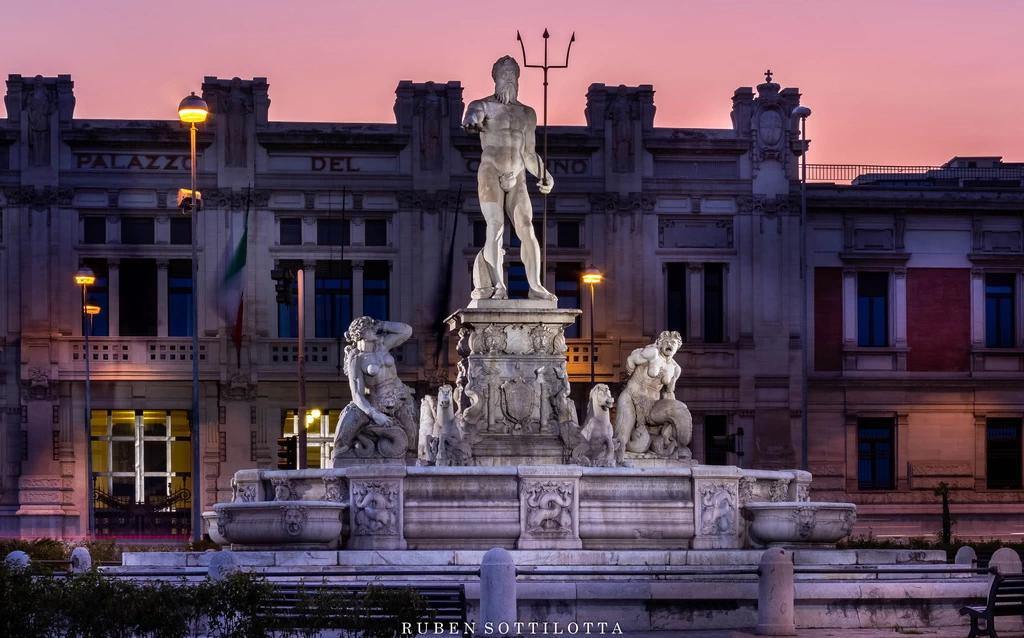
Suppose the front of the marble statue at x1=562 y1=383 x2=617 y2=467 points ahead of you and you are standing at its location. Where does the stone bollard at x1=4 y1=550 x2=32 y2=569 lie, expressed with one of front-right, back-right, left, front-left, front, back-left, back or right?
right

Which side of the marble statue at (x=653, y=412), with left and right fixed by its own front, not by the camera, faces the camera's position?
front

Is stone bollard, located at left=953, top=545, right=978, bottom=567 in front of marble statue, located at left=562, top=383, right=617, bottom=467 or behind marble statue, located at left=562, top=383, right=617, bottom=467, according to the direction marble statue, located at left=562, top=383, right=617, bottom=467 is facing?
in front

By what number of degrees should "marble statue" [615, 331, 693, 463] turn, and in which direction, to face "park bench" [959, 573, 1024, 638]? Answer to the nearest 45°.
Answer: approximately 45° to its left

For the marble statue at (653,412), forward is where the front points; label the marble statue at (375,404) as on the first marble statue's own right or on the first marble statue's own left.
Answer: on the first marble statue's own right

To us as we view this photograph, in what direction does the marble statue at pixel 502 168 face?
facing the viewer

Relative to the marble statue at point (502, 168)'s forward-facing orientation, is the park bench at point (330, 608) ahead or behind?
ahead

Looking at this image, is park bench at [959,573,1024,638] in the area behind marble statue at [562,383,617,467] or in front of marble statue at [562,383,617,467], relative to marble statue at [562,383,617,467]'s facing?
in front

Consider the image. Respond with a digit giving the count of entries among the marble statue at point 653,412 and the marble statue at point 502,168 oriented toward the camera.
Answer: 2

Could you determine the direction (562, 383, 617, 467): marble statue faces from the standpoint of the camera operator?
facing the viewer and to the right of the viewer

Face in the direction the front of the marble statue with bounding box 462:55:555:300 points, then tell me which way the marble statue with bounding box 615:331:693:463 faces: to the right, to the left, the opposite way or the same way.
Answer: the same way
